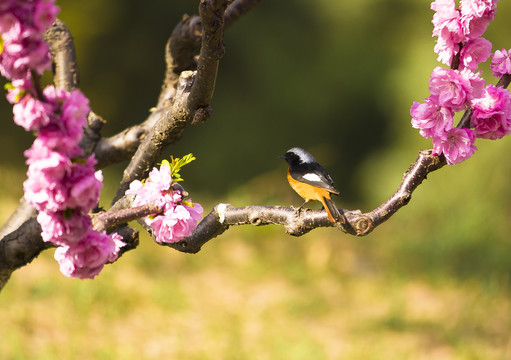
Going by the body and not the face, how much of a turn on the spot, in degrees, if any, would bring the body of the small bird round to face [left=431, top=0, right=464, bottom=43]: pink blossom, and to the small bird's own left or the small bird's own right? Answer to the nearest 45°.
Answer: approximately 135° to the small bird's own left

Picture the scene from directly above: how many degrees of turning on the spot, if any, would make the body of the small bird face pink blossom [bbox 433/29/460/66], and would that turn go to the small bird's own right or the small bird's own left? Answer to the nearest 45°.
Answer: approximately 135° to the small bird's own left

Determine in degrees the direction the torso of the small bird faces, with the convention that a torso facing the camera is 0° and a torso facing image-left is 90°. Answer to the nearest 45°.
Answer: approximately 90°

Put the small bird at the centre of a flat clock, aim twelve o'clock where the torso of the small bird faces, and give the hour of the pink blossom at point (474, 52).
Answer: The pink blossom is roughly at 5 o'clock from the small bird.

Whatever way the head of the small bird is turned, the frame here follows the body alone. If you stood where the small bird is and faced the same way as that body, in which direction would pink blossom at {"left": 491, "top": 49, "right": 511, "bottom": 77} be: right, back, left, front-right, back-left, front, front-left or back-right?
back-left

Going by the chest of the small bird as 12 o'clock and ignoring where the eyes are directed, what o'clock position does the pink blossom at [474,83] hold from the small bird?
The pink blossom is roughly at 5 o'clock from the small bird.
